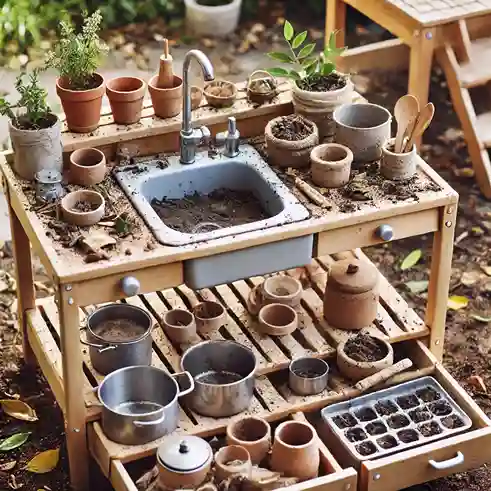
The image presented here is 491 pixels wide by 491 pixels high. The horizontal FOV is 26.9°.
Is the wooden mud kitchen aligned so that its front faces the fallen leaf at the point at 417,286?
no

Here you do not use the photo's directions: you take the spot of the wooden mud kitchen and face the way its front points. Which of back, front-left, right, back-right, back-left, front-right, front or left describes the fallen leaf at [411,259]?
left

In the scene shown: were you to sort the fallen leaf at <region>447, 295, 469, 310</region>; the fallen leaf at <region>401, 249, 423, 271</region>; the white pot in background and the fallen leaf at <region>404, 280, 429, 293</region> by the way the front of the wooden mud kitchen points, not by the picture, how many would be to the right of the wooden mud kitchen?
0

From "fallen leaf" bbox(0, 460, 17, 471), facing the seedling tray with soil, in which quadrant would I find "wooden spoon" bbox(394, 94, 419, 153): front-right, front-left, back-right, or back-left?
front-left

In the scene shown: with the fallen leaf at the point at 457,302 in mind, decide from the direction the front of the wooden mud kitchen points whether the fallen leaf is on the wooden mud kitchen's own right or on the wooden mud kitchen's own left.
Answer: on the wooden mud kitchen's own left

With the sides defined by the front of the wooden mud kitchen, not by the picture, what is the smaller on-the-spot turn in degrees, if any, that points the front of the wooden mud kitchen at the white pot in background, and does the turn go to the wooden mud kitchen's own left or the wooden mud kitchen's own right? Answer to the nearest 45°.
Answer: approximately 135° to the wooden mud kitchen's own left

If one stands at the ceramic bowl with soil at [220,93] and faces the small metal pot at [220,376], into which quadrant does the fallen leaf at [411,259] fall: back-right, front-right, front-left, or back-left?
back-left

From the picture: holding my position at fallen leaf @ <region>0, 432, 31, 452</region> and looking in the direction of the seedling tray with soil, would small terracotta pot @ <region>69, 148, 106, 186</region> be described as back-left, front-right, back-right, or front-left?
front-left

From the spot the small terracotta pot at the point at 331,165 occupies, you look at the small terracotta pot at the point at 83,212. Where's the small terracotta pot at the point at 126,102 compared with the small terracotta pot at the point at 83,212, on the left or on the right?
right

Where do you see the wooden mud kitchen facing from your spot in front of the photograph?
facing the viewer and to the right of the viewer
